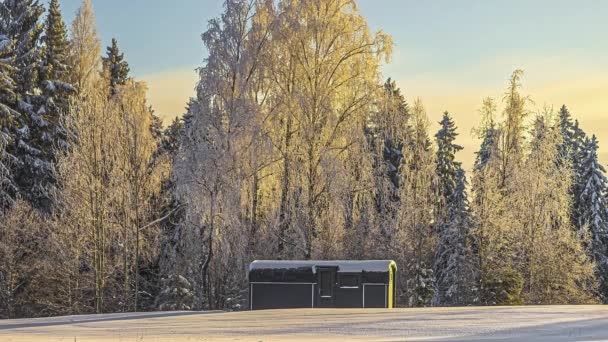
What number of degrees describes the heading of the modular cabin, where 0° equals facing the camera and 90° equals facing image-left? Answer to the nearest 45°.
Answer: approximately 0°

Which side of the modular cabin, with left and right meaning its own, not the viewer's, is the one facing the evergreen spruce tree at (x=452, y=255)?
back

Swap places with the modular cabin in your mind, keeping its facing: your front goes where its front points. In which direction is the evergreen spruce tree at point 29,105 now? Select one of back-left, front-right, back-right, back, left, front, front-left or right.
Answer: back-right

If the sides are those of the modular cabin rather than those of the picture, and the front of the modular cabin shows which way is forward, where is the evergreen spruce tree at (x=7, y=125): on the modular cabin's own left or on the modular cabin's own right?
on the modular cabin's own right

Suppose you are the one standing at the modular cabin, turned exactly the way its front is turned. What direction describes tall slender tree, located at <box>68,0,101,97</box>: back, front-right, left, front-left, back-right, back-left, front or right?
back-right

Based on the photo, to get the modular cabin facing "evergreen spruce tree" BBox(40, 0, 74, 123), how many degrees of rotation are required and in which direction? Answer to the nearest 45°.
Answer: approximately 135° to its right

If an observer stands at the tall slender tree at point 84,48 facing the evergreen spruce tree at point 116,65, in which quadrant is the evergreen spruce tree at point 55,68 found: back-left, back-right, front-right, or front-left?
back-left

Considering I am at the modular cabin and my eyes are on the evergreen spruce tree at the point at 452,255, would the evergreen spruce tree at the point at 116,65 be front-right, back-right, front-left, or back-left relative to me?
front-left
